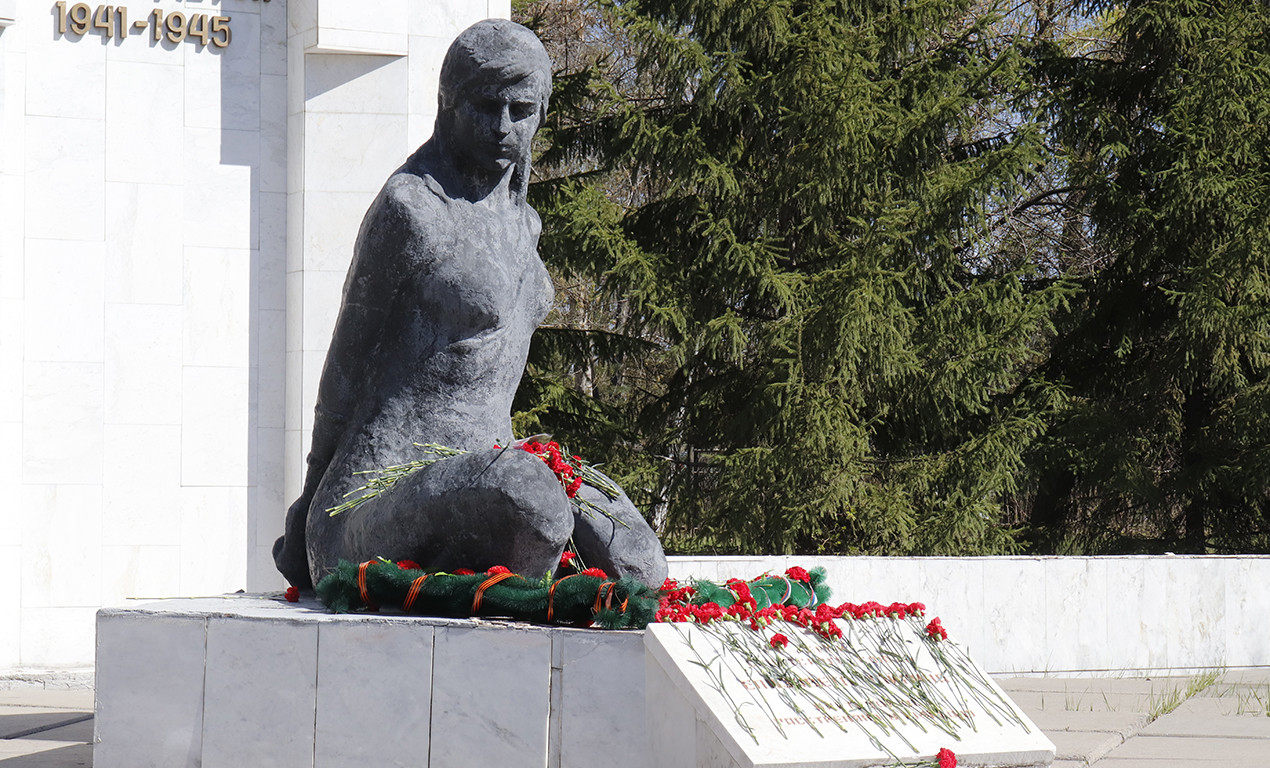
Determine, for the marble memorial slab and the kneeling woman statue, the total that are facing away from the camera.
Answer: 0

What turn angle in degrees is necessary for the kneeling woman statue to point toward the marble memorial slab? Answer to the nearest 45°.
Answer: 0° — it already faces it

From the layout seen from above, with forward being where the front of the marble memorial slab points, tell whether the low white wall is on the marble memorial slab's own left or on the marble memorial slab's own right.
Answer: on the marble memorial slab's own left

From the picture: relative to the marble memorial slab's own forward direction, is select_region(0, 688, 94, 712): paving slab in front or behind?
behind

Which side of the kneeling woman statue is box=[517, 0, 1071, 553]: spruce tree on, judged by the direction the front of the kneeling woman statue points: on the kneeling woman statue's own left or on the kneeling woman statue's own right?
on the kneeling woman statue's own left

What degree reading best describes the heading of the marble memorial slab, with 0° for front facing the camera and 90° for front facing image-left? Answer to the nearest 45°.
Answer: approximately 315°

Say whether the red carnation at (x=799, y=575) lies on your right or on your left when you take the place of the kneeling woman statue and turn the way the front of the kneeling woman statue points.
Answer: on your left

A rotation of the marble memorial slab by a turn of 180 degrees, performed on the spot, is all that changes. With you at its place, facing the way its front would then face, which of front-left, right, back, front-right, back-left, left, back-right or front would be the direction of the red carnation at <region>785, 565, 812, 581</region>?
front-right
